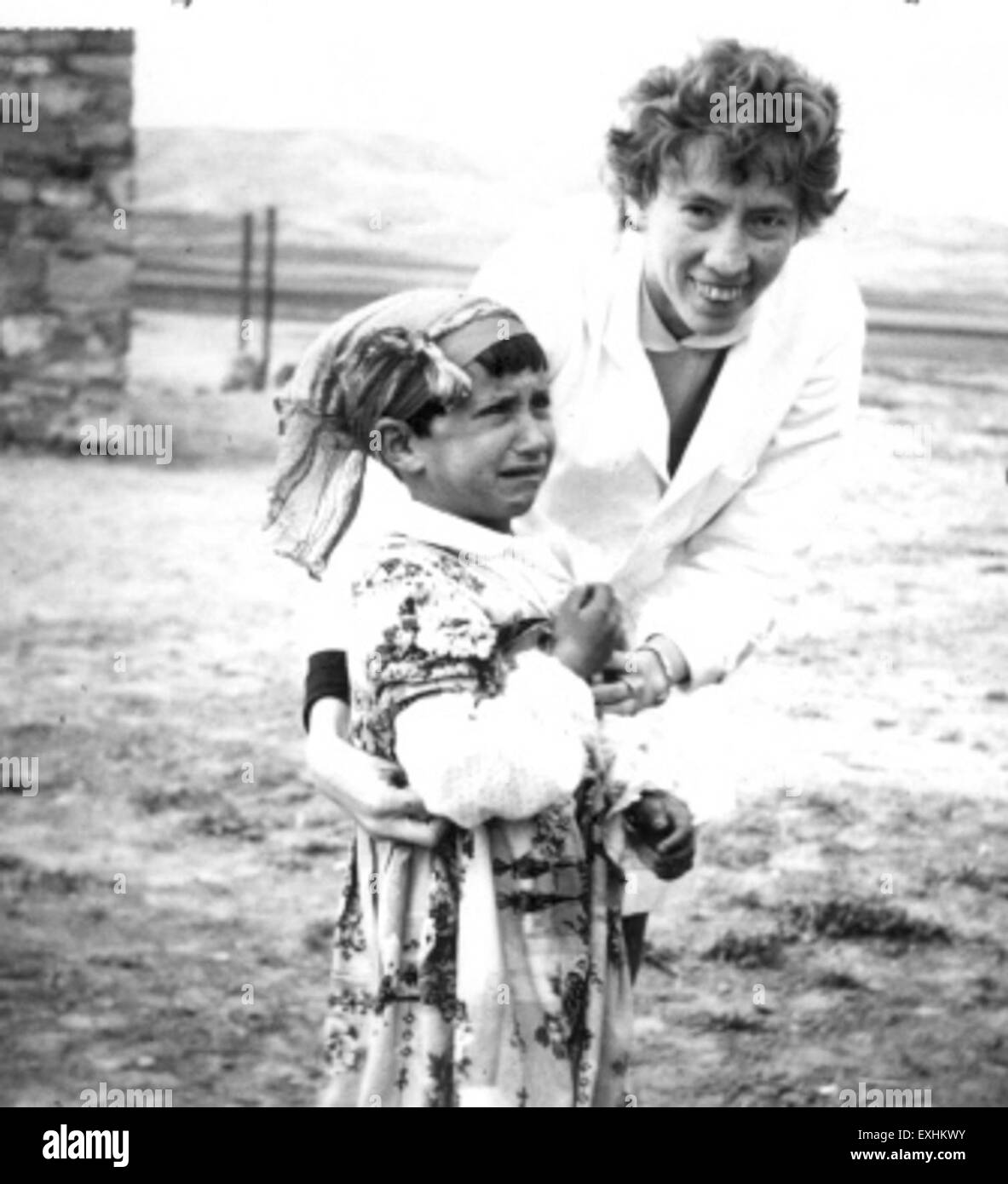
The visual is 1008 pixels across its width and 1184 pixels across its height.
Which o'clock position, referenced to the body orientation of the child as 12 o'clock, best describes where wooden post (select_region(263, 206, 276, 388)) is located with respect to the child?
The wooden post is roughly at 7 o'clock from the child.

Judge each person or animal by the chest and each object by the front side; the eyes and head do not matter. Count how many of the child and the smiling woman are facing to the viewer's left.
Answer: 0

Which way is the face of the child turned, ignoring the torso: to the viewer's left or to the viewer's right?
to the viewer's right

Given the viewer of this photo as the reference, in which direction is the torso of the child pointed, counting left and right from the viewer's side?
facing the viewer and to the right of the viewer

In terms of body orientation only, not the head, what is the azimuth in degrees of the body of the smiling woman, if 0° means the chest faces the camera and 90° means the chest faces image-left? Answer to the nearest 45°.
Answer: approximately 0°
